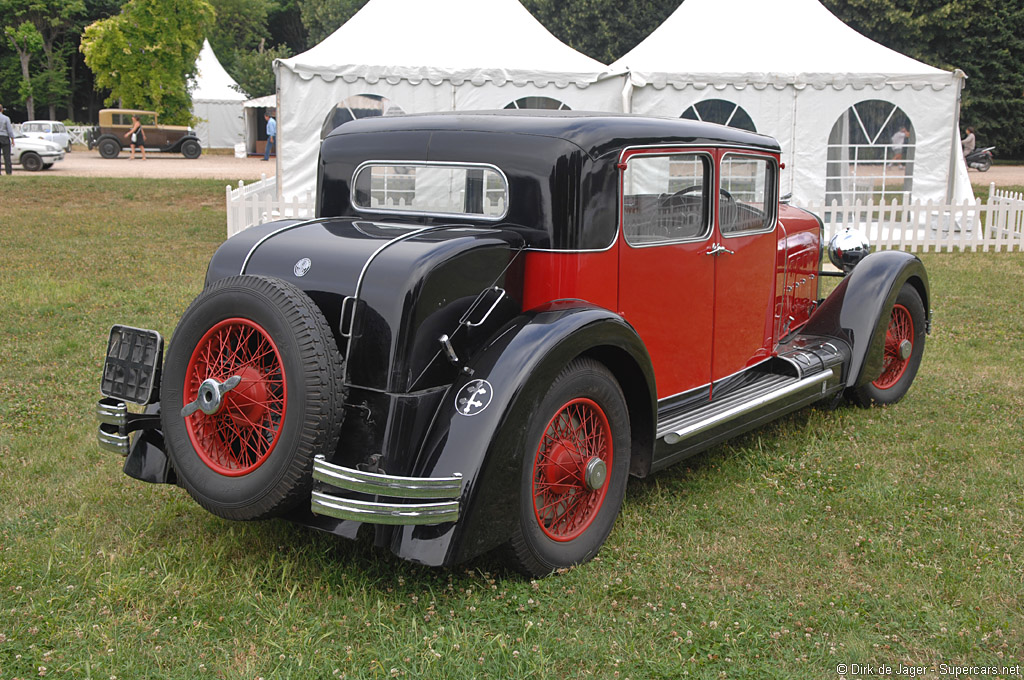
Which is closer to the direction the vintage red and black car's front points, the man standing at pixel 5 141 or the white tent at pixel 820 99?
the white tent

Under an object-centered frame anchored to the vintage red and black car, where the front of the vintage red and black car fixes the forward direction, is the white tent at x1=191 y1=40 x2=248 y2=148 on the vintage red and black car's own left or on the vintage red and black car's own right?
on the vintage red and black car's own left

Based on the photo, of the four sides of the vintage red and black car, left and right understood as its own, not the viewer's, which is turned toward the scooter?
front

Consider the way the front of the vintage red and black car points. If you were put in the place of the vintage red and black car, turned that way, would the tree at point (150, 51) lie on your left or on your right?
on your left

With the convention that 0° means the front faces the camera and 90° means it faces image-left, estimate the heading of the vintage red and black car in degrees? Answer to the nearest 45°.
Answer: approximately 225°
